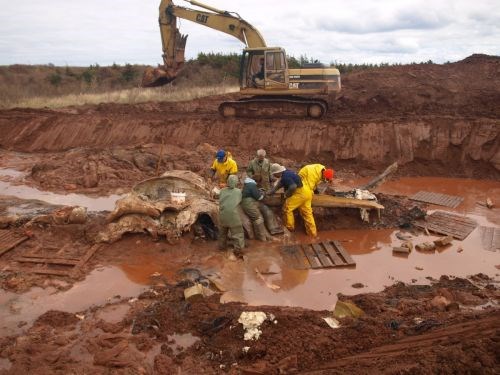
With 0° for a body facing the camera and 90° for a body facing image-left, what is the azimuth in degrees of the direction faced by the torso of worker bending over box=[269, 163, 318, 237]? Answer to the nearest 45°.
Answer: approximately 135°

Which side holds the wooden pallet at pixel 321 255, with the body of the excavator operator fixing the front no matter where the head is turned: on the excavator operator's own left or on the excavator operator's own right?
on the excavator operator's own left

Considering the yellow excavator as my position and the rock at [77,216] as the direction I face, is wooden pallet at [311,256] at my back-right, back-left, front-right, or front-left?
front-left

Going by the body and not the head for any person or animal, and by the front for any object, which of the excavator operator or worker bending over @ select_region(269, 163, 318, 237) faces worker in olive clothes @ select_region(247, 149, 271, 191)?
worker bending over @ select_region(269, 163, 318, 237)

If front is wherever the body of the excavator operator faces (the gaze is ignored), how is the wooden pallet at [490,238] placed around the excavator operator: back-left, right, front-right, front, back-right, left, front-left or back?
back-left

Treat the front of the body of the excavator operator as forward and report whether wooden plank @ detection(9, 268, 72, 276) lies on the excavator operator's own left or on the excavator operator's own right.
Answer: on the excavator operator's own left

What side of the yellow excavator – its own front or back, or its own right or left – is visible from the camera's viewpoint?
left

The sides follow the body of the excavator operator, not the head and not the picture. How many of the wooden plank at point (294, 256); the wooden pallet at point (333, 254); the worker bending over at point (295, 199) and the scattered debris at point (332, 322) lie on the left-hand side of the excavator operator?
4

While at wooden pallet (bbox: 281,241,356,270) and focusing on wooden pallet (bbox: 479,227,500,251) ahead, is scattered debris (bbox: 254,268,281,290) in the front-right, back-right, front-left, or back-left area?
back-right

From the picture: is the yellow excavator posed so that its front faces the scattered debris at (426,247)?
no

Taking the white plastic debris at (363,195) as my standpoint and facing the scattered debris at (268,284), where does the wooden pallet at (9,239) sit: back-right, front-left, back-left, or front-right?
front-right

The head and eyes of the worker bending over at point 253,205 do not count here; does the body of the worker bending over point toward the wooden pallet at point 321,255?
no

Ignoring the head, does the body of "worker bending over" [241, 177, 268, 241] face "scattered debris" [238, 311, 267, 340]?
no

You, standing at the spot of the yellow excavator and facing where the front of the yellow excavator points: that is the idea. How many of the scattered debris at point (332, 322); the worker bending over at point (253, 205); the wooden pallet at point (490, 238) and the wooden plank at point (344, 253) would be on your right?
0

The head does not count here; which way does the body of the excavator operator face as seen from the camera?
to the viewer's left

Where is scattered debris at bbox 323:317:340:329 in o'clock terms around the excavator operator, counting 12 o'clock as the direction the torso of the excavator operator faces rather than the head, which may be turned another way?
The scattered debris is roughly at 9 o'clock from the excavator operator.

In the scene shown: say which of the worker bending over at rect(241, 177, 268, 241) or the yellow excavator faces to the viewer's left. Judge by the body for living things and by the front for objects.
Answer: the yellow excavator
